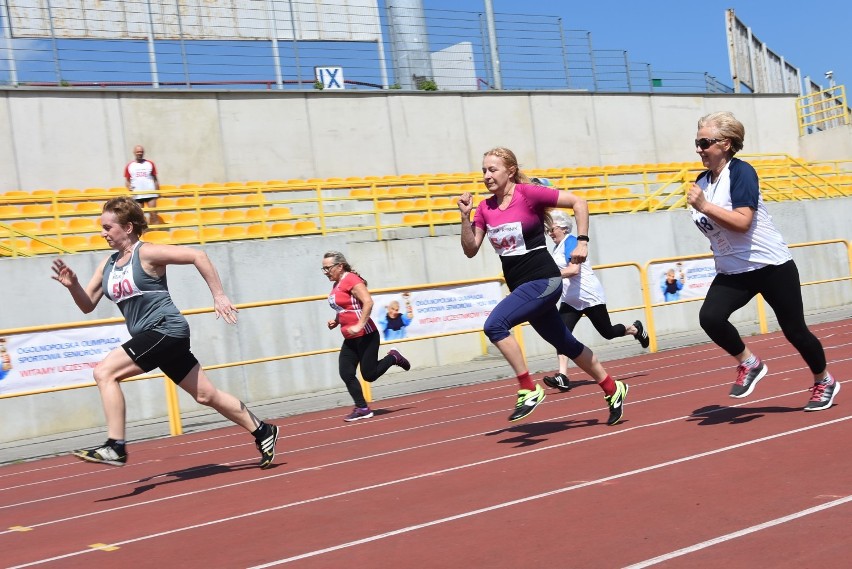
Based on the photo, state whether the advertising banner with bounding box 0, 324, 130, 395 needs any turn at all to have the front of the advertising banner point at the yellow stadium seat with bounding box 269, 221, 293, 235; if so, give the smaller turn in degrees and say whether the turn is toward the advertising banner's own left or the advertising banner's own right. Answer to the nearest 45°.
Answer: approximately 135° to the advertising banner's own left

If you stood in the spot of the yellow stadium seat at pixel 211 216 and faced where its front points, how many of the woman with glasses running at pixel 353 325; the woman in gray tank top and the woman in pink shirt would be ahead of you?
3

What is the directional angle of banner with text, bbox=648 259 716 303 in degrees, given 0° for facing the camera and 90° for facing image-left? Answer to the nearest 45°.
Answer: approximately 0°

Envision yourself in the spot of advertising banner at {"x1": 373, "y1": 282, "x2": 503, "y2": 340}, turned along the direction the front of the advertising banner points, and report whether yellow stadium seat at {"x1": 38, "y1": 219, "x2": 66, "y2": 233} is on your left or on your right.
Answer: on your right
